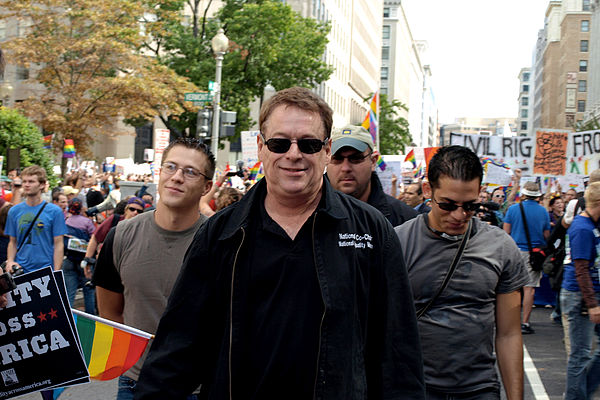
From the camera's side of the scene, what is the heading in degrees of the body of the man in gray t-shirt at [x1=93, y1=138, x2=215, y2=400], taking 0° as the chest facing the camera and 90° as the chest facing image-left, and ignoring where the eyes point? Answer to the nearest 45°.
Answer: approximately 0°

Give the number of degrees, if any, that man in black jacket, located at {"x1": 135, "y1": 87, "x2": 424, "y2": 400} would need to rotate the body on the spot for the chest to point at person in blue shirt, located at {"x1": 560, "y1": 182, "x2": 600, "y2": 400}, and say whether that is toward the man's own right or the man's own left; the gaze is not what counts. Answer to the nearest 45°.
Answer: approximately 135° to the man's own left

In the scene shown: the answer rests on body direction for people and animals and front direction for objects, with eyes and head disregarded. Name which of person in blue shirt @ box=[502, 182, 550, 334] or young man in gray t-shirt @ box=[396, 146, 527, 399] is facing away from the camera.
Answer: the person in blue shirt

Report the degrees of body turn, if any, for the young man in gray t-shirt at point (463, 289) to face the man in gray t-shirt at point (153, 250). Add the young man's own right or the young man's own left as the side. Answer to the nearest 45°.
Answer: approximately 90° to the young man's own right
